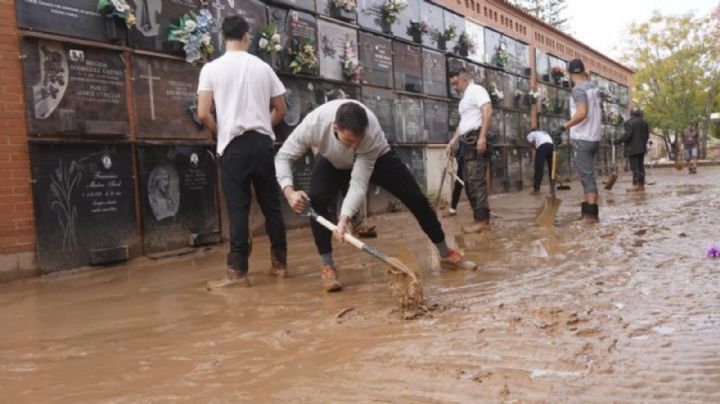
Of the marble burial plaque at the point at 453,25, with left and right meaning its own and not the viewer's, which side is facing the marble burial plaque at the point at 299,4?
right

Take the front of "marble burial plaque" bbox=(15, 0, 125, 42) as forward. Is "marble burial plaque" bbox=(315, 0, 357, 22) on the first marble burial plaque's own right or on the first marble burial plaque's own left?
on the first marble burial plaque's own left

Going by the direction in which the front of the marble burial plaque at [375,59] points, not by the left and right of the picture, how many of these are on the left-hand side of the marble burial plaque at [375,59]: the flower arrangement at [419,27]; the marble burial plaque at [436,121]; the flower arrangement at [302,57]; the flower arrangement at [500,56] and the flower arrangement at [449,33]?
4

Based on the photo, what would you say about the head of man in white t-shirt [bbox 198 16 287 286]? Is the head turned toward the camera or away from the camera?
away from the camera

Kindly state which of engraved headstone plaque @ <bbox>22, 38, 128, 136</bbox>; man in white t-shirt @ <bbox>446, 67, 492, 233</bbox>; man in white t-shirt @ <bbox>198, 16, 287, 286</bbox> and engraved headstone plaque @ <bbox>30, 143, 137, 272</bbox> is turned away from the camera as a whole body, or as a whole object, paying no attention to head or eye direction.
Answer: man in white t-shirt @ <bbox>198, 16, 287, 286</bbox>

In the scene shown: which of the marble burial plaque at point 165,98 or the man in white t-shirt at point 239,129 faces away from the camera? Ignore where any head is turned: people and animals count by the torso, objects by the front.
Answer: the man in white t-shirt

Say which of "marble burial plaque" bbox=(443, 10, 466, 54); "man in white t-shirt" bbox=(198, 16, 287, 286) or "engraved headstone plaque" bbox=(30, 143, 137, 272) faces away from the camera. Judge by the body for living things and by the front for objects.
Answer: the man in white t-shirt

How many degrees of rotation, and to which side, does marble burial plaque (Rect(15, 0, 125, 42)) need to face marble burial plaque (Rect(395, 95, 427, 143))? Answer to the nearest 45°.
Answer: approximately 90° to its left

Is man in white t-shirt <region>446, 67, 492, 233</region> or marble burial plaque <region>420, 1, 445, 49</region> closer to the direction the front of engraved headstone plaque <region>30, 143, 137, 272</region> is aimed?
the man in white t-shirt

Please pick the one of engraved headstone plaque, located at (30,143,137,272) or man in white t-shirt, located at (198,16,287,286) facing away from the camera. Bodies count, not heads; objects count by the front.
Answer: the man in white t-shirt

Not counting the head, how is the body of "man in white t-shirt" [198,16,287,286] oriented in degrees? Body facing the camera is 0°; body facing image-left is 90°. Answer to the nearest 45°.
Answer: approximately 180°

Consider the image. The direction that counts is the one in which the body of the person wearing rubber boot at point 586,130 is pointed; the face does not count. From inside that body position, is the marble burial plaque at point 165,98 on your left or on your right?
on your left
